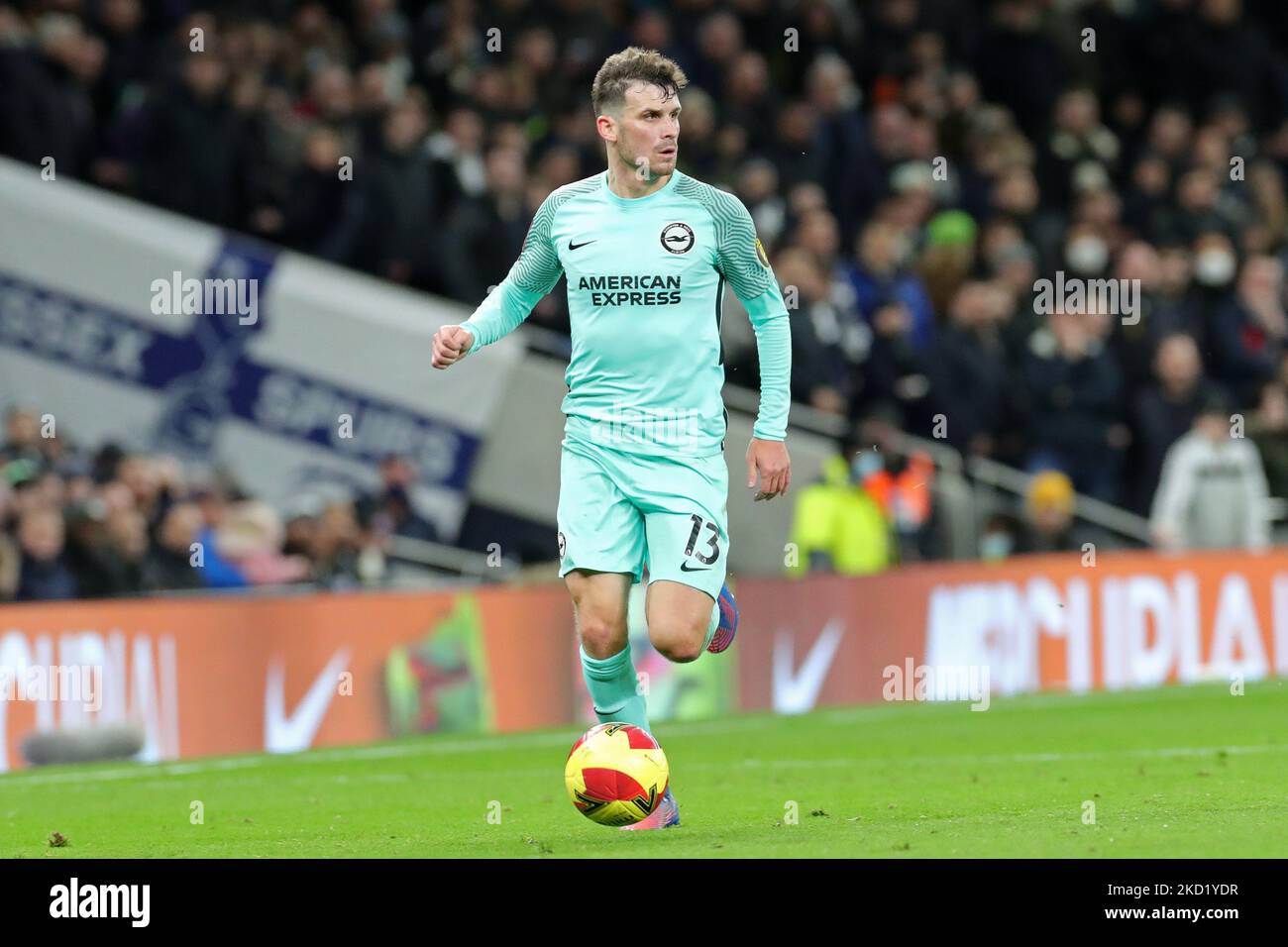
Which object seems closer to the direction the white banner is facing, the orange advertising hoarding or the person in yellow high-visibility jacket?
the orange advertising hoarding

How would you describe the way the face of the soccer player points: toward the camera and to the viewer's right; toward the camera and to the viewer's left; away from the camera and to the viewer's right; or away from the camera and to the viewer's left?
toward the camera and to the viewer's right

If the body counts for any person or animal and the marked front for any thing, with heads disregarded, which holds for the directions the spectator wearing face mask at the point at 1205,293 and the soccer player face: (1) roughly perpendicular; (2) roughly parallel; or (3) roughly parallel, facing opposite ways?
roughly parallel

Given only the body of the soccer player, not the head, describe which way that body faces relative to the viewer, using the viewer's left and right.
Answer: facing the viewer

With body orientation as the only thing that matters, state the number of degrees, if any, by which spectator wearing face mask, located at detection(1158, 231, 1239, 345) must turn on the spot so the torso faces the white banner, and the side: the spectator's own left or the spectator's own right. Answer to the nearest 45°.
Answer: approximately 45° to the spectator's own right

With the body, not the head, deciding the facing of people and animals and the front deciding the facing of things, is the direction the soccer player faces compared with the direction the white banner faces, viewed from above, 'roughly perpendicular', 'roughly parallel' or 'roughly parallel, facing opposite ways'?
roughly parallel

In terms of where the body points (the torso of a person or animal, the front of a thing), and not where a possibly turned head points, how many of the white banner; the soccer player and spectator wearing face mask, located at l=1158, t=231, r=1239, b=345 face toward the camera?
3

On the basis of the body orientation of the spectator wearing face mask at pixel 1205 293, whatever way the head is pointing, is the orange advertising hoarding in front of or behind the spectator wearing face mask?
in front

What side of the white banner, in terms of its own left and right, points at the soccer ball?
front

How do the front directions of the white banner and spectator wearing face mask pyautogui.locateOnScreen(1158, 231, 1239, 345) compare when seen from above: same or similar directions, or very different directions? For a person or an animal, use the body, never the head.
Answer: same or similar directions

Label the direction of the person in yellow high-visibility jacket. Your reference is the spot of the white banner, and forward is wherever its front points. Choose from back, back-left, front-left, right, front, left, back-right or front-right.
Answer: left

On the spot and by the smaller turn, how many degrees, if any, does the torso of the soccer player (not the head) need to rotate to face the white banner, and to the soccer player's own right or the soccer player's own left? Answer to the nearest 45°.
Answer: approximately 180°

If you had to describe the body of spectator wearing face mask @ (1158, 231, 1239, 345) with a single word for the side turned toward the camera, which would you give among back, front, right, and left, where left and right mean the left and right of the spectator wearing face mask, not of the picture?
front
